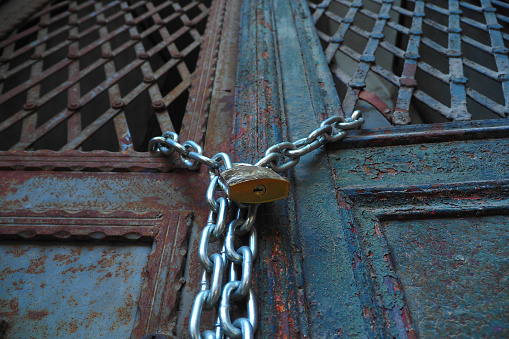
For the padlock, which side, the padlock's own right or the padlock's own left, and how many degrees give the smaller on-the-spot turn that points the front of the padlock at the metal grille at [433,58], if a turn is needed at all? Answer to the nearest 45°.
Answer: approximately 135° to the padlock's own left

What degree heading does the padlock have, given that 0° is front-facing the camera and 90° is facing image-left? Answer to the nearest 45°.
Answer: approximately 0°
